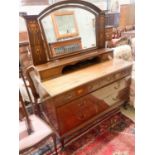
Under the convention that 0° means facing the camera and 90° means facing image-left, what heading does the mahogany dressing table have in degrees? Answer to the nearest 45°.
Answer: approximately 315°
